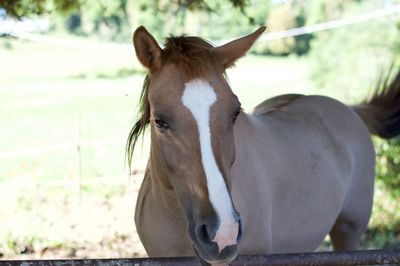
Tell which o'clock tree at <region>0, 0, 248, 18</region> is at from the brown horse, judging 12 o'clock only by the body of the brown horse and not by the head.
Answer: The tree is roughly at 3 o'clock from the brown horse.

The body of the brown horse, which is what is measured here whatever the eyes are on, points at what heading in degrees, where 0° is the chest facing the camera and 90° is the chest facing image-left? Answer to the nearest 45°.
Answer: approximately 45°
